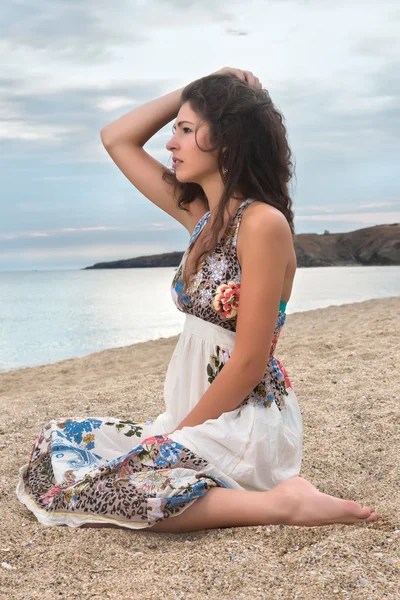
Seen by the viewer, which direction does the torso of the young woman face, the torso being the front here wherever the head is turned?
to the viewer's left

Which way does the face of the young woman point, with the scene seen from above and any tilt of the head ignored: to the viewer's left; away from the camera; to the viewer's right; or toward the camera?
to the viewer's left
